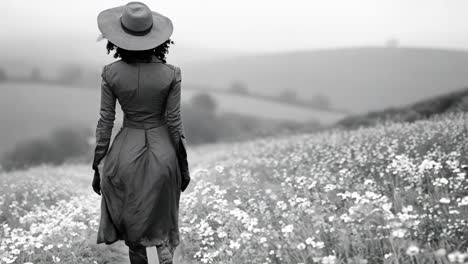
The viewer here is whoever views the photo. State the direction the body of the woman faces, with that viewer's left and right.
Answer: facing away from the viewer

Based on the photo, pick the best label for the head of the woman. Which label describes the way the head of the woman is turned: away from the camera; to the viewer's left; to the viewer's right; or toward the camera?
away from the camera
